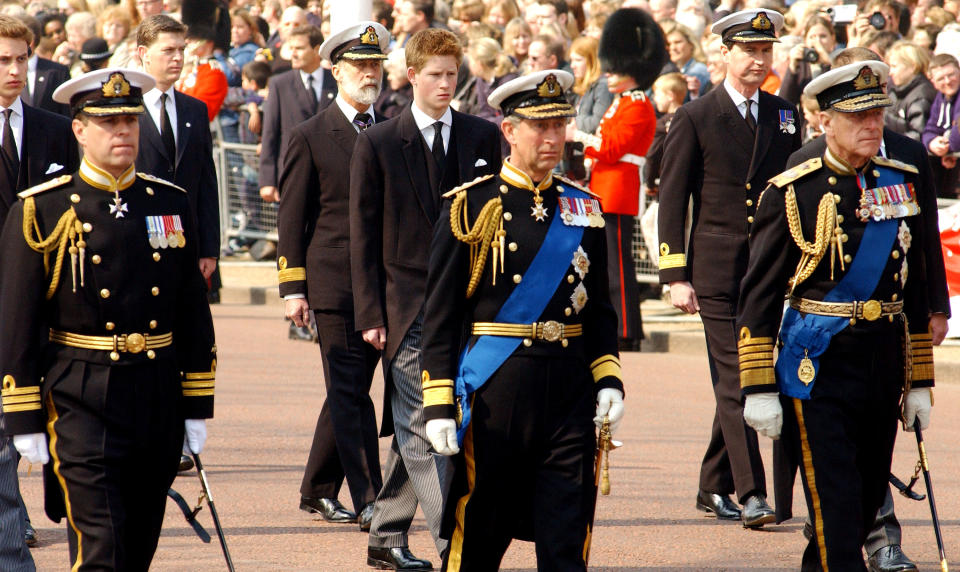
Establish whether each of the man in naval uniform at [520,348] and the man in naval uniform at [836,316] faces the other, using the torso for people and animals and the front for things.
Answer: no

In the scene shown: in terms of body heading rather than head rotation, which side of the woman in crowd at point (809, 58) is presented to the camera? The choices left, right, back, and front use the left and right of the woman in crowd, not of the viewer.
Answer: front

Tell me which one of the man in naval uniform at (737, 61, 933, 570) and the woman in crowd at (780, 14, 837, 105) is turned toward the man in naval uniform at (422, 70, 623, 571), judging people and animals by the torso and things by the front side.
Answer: the woman in crowd

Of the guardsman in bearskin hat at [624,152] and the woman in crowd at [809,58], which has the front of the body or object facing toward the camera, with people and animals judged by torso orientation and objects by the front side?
the woman in crowd

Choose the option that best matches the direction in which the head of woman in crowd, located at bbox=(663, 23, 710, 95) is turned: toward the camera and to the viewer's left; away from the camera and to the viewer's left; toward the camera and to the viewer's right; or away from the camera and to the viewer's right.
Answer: toward the camera and to the viewer's left

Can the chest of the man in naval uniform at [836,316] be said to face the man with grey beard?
no

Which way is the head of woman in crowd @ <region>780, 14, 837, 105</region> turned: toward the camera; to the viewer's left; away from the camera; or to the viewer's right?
toward the camera

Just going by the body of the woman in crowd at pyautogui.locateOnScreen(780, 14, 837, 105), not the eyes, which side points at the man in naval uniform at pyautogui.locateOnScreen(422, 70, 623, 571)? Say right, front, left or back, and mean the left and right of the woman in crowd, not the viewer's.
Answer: front

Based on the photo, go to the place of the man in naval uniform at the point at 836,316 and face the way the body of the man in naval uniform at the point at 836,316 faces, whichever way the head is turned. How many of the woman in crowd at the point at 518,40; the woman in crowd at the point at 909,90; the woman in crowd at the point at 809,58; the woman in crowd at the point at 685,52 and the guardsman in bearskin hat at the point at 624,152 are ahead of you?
0

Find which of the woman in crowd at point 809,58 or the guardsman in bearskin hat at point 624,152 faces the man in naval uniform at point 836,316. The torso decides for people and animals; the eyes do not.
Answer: the woman in crowd

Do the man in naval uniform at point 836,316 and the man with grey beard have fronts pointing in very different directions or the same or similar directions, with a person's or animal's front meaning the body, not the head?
same or similar directions

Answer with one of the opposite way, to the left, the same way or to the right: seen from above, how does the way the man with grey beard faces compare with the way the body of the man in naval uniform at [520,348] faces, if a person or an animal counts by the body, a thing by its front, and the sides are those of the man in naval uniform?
the same way
